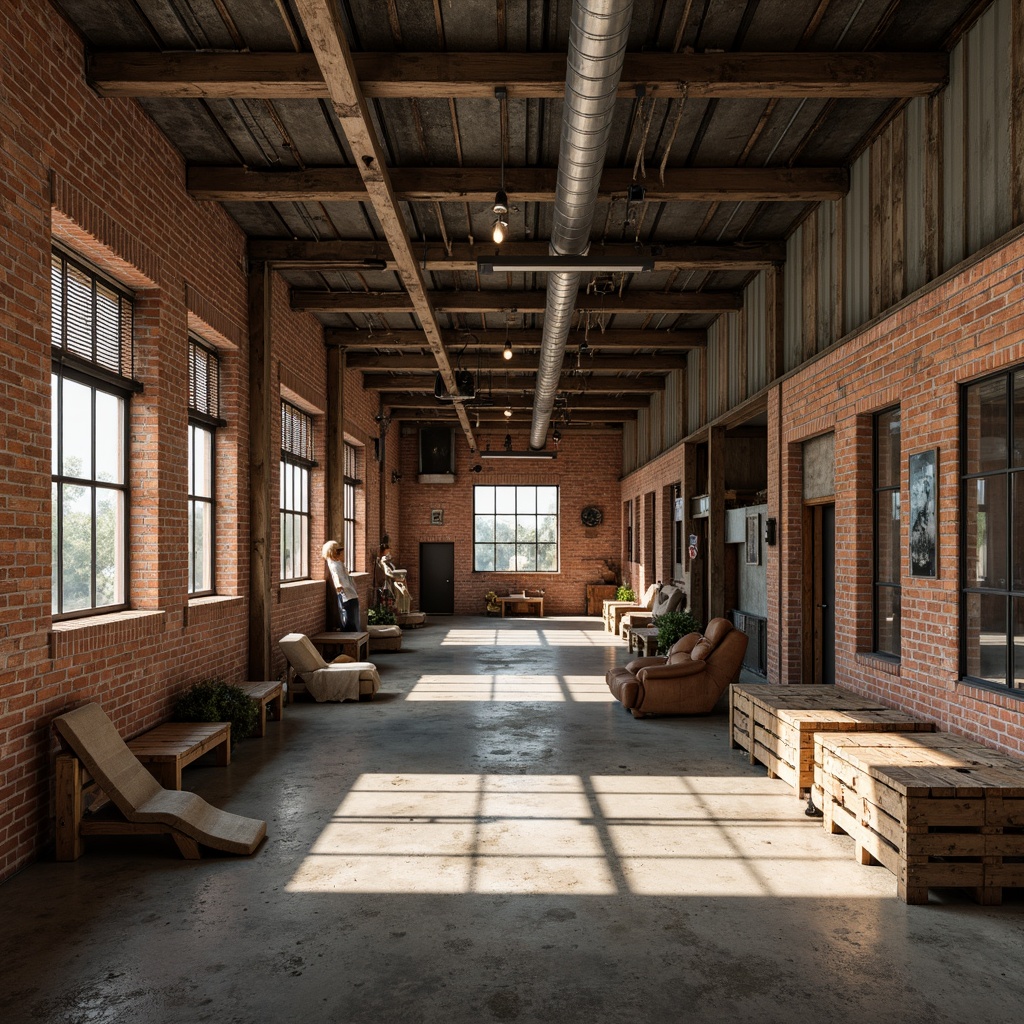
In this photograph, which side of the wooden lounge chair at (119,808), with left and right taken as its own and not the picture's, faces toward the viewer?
right

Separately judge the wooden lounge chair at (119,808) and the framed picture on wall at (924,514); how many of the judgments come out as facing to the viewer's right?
1

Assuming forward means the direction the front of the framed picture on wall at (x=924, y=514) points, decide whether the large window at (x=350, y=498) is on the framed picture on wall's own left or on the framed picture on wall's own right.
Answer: on the framed picture on wall's own right

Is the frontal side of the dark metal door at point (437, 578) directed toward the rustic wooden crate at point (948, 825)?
yes

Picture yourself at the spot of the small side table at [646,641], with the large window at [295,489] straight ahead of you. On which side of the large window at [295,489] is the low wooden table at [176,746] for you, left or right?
left

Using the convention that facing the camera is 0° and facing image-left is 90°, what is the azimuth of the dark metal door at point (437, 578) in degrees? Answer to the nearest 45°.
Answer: approximately 0°

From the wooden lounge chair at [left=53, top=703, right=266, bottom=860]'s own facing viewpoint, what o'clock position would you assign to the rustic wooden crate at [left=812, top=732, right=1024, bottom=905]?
The rustic wooden crate is roughly at 1 o'clock from the wooden lounge chair.

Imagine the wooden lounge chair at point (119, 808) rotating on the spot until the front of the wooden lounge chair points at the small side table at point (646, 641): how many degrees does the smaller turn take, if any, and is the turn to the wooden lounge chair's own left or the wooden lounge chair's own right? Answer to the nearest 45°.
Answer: approximately 45° to the wooden lounge chair's own left
